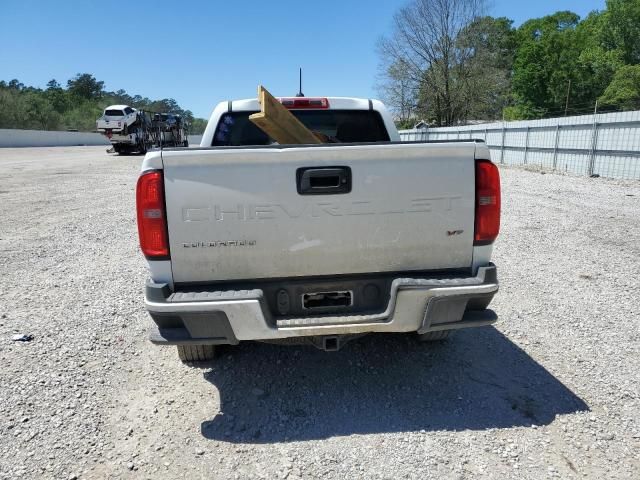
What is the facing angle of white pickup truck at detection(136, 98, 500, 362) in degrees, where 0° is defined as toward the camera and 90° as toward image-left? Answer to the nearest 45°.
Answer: approximately 180°

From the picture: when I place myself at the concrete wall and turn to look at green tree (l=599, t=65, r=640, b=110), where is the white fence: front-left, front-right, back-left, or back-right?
front-right

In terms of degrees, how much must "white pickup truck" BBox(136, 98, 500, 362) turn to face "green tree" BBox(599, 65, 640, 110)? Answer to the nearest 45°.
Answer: approximately 45° to its right

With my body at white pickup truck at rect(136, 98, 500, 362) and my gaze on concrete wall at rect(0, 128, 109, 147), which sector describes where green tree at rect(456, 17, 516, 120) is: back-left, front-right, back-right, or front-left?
front-right

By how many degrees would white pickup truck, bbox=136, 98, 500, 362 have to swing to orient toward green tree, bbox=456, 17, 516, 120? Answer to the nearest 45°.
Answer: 0° — it already faces it

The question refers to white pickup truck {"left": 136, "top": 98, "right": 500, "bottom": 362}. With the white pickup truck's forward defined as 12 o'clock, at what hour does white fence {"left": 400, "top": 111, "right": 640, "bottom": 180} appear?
The white fence is roughly at 1 o'clock from the white pickup truck.

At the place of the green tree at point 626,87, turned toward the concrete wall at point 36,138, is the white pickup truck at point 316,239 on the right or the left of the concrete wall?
left

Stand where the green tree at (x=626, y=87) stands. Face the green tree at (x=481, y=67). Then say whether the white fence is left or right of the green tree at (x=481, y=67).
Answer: left

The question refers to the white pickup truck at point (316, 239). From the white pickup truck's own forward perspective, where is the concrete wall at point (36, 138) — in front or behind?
in front
